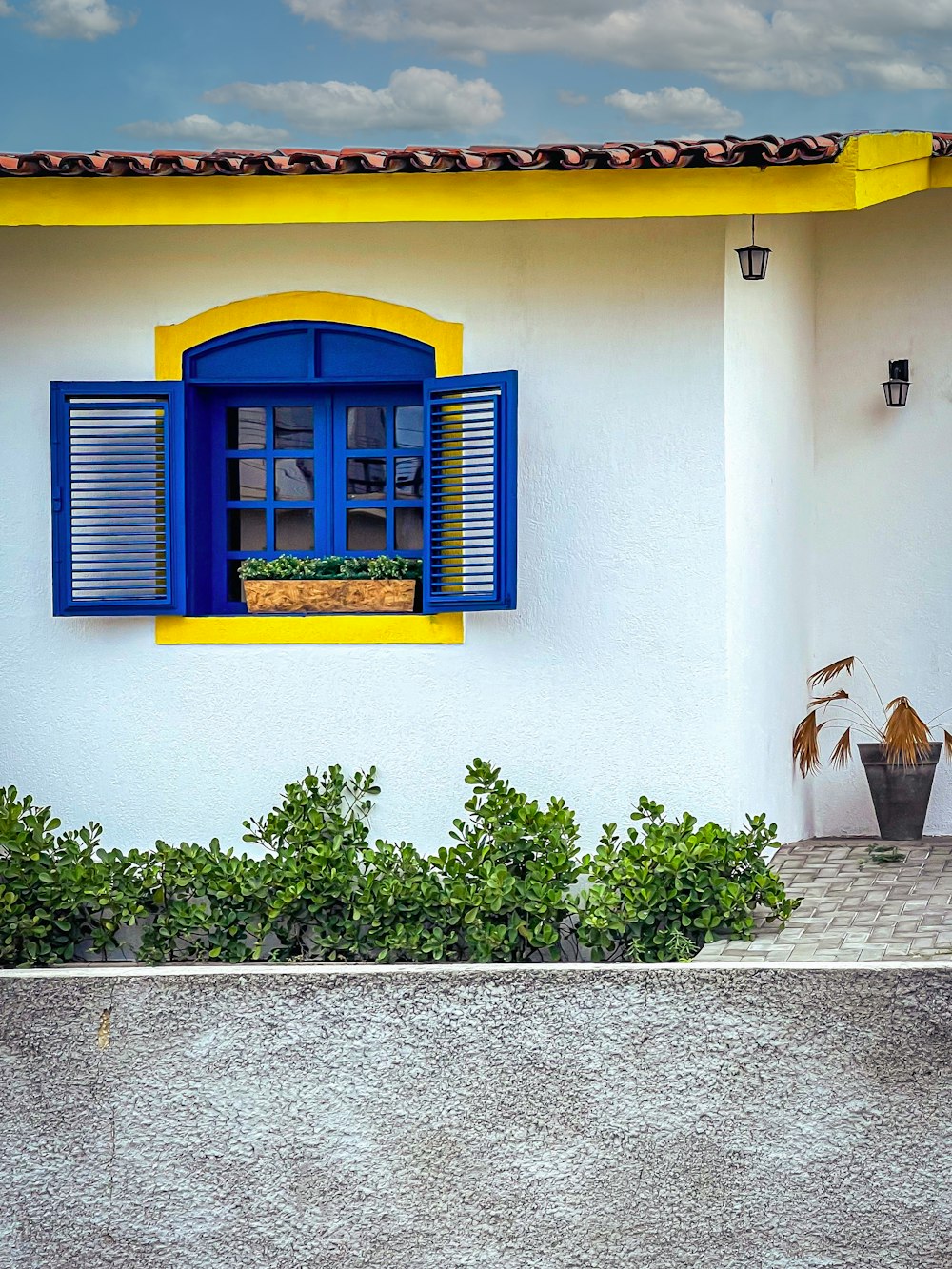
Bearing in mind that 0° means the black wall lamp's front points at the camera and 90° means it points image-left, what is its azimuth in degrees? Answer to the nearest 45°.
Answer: approximately 0°

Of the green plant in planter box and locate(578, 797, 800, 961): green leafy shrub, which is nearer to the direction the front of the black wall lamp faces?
the green leafy shrub

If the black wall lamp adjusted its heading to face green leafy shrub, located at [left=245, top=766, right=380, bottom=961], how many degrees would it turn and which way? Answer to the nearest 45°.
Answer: approximately 45° to its right

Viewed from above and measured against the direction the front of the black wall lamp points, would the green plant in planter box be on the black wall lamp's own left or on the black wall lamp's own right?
on the black wall lamp's own right
